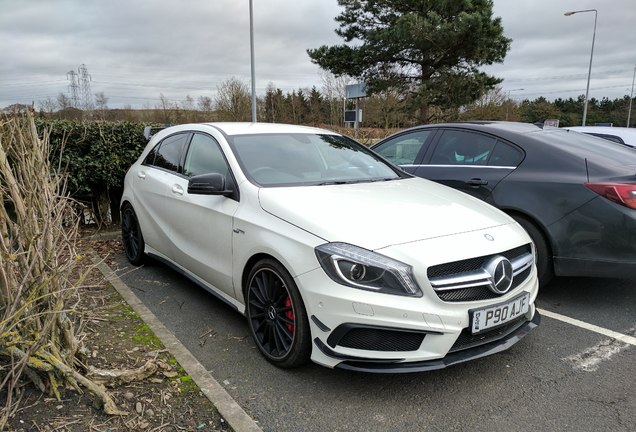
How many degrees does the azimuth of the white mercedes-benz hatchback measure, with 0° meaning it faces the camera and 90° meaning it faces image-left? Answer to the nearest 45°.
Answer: approximately 315°

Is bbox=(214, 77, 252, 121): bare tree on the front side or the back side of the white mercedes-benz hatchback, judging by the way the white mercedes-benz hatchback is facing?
on the back side

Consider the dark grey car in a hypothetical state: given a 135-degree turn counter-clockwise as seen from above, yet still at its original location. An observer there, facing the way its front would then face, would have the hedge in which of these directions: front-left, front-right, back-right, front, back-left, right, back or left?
right

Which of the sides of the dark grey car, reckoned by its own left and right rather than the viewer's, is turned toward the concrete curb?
left

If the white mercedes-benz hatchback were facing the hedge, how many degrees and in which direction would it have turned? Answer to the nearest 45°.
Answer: approximately 180°

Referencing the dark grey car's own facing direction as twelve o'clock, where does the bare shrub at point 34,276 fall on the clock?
The bare shrub is roughly at 9 o'clock from the dark grey car.

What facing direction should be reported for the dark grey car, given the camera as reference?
facing away from the viewer and to the left of the viewer

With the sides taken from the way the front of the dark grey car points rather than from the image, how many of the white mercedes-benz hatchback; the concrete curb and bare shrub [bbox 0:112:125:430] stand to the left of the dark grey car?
3

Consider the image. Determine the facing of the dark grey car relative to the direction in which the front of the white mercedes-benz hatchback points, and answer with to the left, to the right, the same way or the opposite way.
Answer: the opposite way

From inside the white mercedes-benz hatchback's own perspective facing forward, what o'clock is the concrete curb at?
The concrete curb is roughly at 4 o'clock from the white mercedes-benz hatchback.
